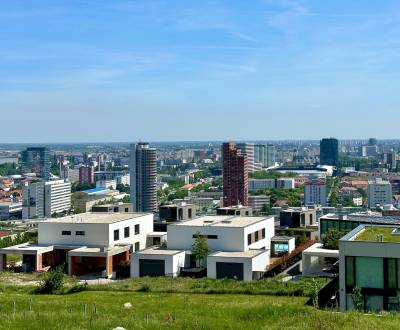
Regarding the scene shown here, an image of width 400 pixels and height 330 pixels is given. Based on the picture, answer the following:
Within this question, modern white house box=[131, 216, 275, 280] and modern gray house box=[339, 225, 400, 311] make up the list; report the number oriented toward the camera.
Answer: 2

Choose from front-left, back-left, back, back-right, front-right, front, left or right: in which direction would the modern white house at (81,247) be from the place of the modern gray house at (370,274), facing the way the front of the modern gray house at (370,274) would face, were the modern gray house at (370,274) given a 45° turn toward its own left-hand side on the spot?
back

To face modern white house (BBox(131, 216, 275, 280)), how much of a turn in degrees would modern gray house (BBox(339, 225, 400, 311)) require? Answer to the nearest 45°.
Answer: approximately 135° to its right

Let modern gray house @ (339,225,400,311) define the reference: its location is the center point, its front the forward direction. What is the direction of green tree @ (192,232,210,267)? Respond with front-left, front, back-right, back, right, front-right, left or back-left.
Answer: back-right

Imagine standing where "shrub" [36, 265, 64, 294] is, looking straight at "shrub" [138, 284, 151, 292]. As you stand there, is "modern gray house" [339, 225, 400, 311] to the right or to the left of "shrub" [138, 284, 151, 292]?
right

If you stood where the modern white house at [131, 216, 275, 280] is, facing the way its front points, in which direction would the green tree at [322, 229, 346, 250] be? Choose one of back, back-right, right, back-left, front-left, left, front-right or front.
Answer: left

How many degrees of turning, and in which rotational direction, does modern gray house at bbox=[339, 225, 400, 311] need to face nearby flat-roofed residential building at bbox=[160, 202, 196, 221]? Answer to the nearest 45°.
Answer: approximately 135° to its right

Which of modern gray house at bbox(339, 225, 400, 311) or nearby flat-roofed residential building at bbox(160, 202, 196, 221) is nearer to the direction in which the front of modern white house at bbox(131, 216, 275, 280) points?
the modern gray house

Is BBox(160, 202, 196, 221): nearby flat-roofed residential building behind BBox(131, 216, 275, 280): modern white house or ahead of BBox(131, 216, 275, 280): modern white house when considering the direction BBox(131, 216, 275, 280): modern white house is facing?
behind

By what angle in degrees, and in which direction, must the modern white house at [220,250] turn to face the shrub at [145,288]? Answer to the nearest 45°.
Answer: approximately 45° to its right

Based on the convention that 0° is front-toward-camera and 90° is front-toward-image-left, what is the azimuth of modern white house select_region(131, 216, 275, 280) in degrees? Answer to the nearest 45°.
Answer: approximately 0°
